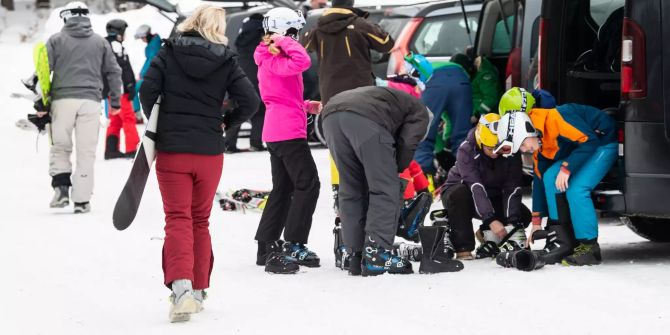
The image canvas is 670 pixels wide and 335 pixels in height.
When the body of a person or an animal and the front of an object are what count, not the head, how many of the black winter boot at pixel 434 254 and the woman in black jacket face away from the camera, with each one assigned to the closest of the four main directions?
1

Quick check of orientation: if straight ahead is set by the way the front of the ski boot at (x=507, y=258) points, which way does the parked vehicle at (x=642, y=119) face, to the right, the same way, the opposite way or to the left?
the opposite way

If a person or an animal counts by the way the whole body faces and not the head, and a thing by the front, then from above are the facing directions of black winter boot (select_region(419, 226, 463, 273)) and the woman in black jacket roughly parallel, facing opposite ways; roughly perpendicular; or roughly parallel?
roughly perpendicular

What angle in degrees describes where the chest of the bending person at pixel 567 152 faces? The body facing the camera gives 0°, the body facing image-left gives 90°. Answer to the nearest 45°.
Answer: approximately 45°

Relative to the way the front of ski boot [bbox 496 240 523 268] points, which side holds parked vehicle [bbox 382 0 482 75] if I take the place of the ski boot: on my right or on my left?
on my right

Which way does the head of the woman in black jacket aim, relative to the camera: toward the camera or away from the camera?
away from the camera

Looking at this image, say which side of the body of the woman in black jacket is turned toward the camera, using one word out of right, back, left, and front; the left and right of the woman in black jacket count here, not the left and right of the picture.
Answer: back

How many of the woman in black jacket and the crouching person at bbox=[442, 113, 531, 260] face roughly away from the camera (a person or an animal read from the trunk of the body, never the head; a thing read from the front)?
1
